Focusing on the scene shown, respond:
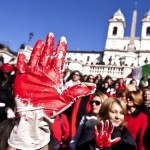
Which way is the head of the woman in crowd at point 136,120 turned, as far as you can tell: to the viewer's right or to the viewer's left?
to the viewer's left

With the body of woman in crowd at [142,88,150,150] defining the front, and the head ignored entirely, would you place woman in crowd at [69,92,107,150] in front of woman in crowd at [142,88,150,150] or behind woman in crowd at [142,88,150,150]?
in front

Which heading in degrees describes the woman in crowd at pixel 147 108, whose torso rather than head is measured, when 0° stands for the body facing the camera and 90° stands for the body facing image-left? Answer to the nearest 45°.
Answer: approximately 0°

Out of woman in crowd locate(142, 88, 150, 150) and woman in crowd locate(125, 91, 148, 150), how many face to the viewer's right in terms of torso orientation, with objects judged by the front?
0

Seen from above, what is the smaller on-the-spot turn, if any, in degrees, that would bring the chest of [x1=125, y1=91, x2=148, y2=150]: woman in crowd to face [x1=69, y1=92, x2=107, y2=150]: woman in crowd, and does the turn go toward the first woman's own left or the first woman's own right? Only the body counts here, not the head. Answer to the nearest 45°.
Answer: approximately 45° to the first woman's own right

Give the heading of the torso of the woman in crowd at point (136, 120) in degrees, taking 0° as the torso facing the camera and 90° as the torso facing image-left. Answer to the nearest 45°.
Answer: approximately 45°

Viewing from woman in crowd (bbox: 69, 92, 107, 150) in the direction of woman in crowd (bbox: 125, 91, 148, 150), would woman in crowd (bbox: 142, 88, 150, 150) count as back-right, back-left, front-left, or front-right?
front-left

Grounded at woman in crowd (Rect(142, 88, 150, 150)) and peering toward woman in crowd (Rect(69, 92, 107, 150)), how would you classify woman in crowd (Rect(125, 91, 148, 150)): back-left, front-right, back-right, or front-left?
front-left
